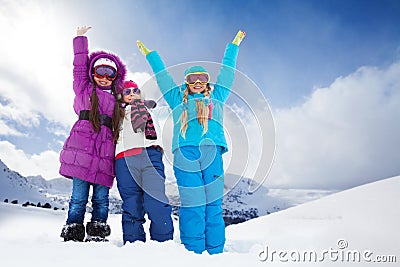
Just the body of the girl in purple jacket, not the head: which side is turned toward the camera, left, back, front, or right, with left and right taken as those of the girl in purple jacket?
front

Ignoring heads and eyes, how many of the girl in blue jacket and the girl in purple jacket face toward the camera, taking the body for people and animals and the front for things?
2
